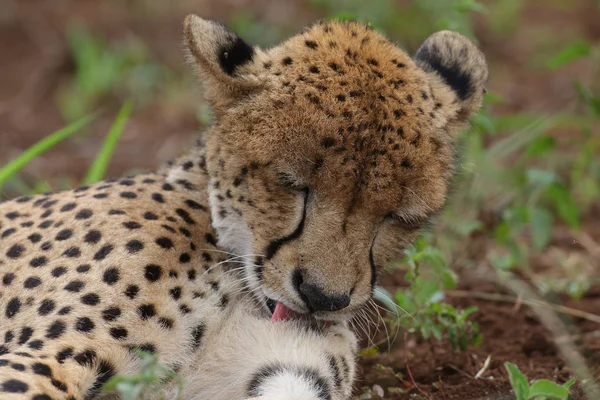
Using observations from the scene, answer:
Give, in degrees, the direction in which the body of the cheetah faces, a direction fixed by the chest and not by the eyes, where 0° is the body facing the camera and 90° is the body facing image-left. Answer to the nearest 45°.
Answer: approximately 315°

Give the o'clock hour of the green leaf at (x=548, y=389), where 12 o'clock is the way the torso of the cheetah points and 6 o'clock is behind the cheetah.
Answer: The green leaf is roughly at 11 o'clock from the cheetah.

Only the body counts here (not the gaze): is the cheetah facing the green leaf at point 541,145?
no

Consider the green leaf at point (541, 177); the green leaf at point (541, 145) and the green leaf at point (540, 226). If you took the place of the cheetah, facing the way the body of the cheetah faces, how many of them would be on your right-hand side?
0

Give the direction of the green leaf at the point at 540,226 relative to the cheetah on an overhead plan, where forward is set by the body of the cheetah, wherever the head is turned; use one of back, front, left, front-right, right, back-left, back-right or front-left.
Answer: left

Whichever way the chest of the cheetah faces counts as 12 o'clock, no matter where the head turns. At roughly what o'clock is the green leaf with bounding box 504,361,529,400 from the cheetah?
The green leaf is roughly at 11 o'clock from the cheetah.

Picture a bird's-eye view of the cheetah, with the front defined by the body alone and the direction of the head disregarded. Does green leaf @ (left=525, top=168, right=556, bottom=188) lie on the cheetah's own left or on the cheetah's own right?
on the cheetah's own left
